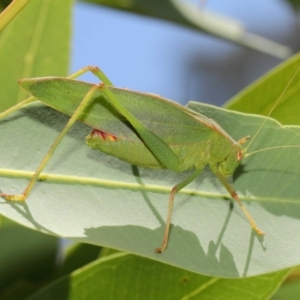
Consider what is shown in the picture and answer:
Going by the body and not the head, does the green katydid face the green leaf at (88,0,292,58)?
no

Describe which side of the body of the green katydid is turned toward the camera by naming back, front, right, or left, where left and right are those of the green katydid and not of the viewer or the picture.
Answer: right
